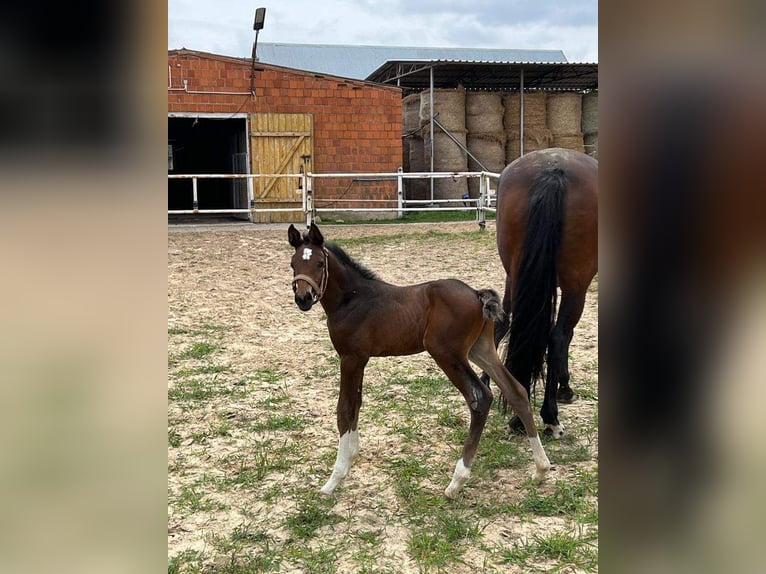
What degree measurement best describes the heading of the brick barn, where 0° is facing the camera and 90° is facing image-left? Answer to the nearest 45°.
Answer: approximately 0°

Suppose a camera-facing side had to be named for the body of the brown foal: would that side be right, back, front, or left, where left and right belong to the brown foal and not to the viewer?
left

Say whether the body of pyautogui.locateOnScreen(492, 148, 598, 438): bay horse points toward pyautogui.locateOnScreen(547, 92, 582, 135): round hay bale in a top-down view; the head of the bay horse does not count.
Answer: yes

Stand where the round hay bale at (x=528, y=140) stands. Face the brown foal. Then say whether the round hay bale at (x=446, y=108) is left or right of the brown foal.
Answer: right

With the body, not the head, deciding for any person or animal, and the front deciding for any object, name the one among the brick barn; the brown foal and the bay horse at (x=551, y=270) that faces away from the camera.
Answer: the bay horse

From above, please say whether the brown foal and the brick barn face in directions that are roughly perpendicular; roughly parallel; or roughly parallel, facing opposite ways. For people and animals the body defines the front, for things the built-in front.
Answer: roughly perpendicular

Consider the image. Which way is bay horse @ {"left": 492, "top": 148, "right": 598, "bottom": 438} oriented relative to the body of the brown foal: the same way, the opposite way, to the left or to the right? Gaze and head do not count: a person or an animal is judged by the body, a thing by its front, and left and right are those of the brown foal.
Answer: to the right

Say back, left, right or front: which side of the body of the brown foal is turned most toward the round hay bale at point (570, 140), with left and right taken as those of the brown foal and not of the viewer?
right

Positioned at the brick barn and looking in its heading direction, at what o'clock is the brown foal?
The brown foal is roughly at 12 o'clock from the brick barn.

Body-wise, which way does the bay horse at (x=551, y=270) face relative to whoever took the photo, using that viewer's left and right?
facing away from the viewer

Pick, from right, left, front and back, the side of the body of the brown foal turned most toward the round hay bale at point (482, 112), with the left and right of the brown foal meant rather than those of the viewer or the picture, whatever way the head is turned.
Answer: right
